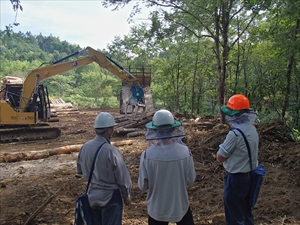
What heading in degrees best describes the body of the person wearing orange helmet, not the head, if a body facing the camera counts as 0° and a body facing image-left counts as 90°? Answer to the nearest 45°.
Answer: approximately 135°

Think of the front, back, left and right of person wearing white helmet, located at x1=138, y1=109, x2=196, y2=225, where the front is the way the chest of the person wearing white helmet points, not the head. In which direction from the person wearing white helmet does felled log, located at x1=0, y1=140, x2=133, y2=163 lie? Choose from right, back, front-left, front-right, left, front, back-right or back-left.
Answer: front-left

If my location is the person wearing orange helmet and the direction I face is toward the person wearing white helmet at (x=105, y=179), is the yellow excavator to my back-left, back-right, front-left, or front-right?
front-right

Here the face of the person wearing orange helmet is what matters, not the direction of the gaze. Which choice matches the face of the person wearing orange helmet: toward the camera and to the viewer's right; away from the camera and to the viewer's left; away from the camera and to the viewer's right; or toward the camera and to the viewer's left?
away from the camera and to the viewer's left

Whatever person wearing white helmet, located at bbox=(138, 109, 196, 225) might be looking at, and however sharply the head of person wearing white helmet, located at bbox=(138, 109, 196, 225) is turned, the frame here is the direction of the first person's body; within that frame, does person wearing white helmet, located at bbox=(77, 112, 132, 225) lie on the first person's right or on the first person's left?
on the first person's left

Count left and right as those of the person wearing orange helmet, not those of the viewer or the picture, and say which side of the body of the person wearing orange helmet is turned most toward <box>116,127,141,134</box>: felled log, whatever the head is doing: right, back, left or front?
front

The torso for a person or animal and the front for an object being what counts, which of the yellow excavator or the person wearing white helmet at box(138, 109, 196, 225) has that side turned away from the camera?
the person wearing white helmet

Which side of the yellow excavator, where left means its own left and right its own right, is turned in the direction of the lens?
right

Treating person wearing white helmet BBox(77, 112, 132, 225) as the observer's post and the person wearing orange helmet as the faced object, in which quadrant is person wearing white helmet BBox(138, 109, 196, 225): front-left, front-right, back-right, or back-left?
front-right

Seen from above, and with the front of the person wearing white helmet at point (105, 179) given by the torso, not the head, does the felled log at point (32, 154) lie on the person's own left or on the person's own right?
on the person's own left

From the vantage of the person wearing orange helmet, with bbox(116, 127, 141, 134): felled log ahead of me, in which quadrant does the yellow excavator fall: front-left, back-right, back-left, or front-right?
front-left

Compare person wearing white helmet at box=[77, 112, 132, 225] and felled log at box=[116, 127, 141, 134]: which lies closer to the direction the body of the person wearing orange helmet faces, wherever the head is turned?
the felled log

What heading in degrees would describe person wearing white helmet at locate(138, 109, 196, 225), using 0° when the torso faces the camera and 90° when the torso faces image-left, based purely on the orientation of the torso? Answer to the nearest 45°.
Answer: approximately 180°

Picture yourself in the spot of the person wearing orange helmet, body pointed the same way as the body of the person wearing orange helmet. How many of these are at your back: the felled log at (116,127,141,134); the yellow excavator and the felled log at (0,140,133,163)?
0

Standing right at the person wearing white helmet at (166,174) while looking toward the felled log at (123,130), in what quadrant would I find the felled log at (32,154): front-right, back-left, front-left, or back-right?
front-left

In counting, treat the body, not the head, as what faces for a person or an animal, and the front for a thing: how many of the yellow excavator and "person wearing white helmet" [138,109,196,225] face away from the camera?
1

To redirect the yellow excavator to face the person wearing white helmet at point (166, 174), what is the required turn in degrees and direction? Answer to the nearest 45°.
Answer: approximately 90° to its right

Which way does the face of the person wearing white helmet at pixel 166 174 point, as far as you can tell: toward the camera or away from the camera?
away from the camera

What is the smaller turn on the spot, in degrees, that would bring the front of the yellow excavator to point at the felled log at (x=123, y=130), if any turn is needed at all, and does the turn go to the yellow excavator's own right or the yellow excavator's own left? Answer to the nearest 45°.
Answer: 0° — it already faces it

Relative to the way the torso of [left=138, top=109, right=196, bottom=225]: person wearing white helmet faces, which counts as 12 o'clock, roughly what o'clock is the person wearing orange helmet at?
The person wearing orange helmet is roughly at 2 o'clock from the person wearing white helmet.
